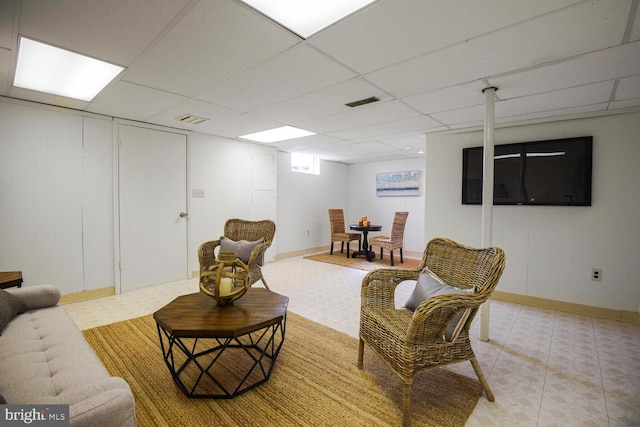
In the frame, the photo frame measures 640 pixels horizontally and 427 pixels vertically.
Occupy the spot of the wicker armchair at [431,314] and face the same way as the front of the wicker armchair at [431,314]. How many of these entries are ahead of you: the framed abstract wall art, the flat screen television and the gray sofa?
1

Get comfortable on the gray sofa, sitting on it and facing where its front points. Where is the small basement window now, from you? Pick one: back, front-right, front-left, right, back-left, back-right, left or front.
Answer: front-left

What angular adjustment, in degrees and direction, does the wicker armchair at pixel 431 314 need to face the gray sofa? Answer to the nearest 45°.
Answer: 0° — it already faces it

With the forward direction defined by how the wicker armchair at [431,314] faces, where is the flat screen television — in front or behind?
behind

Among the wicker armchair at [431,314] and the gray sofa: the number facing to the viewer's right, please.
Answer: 1

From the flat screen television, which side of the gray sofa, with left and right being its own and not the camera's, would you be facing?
front

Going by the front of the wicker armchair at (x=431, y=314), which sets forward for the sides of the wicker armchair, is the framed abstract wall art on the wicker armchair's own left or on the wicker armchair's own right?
on the wicker armchair's own right

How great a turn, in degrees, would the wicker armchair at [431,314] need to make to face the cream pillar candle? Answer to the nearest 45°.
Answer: approximately 45° to its right

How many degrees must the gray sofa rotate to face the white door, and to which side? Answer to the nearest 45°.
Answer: approximately 90° to its left

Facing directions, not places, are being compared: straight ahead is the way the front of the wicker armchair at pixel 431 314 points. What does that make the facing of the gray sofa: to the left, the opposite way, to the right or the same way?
the opposite way

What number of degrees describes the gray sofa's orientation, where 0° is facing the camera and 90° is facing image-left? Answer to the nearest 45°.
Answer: approximately 270°

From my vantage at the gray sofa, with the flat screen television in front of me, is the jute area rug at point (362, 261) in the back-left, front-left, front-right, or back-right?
front-left

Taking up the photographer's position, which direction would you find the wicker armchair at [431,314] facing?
facing the viewer and to the left of the viewer

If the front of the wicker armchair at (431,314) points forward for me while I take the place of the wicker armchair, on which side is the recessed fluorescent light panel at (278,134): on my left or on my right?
on my right
